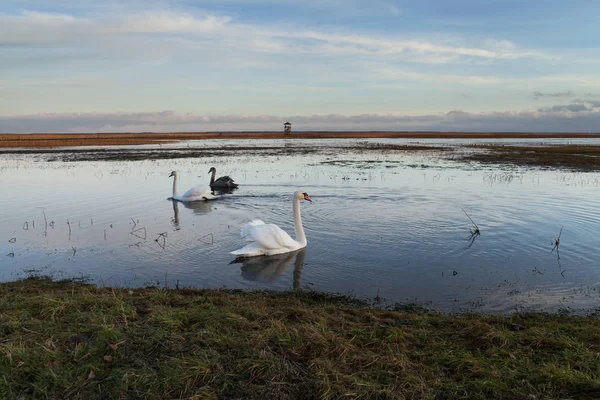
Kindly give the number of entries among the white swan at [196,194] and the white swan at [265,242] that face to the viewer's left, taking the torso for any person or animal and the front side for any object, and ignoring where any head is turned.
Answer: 1

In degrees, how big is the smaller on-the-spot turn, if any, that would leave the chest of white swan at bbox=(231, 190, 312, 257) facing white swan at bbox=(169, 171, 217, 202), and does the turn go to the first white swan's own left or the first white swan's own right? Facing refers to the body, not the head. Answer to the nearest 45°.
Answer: approximately 90° to the first white swan's own left

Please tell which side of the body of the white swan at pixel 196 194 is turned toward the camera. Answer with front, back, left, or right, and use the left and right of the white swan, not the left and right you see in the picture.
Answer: left

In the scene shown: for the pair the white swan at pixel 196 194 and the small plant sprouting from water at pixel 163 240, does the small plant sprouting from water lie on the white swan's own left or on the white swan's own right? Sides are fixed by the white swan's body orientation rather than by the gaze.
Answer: on the white swan's own left

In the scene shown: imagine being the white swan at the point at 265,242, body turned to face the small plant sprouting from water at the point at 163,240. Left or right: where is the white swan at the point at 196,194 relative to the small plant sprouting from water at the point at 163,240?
right

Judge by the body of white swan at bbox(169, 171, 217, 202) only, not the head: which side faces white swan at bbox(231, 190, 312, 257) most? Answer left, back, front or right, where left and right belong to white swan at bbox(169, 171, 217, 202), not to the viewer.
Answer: left

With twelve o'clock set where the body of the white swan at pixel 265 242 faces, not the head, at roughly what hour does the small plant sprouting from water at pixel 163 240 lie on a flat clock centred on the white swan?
The small plant sprouting from water is roughly at 7 o'clock from the white swan.

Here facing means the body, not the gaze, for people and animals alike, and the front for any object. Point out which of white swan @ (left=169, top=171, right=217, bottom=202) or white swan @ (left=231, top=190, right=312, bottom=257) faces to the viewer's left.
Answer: white swan @ (left=169, top=171, right=217, bottom=202)

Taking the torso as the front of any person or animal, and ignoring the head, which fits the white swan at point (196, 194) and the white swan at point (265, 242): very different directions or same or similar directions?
very different directions

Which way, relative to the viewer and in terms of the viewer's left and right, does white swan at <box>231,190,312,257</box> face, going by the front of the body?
facing to the right of the viewer
